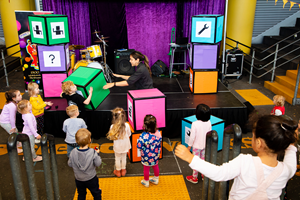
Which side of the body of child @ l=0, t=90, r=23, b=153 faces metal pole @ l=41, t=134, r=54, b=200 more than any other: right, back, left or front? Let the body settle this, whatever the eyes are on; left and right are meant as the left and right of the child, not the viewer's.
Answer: right

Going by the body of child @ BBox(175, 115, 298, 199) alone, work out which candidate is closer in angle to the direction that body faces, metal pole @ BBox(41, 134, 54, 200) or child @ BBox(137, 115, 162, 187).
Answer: the child

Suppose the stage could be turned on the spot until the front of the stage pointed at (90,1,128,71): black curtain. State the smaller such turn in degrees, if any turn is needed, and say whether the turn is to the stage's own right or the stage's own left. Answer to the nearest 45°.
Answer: approximately 180°

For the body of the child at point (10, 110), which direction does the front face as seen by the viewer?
to the viewer's right

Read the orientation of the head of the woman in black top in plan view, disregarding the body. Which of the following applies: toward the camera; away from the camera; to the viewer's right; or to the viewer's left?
to the viewer's left

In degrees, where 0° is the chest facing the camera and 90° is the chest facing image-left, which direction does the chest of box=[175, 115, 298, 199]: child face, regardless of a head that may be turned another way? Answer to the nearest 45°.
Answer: approximately 135°

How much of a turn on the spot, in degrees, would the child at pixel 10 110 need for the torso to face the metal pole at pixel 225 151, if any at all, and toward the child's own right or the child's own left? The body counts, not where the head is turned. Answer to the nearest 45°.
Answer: approximately 90° to the child's own right

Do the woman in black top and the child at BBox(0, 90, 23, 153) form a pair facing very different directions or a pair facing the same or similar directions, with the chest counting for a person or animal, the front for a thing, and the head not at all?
very different directions

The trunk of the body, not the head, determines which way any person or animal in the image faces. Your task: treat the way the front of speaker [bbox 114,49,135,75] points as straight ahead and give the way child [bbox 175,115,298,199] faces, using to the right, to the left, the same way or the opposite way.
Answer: the opposite way

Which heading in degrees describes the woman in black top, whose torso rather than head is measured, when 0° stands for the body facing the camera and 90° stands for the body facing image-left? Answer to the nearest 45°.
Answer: approximately 90°

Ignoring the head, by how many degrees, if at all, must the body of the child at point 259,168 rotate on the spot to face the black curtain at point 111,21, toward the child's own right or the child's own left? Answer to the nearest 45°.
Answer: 0° — they already face it

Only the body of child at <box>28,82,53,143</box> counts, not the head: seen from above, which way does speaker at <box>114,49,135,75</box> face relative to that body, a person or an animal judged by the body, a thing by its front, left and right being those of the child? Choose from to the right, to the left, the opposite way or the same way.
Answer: to the right

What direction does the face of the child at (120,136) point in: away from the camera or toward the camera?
away from the camera

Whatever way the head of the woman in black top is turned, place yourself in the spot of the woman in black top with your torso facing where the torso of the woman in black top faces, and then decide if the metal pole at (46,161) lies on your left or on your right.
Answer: on your left

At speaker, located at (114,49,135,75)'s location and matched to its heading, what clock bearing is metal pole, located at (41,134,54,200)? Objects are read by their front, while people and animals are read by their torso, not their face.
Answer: The metal pole is roughly at 12 o'clock from the speaker.
